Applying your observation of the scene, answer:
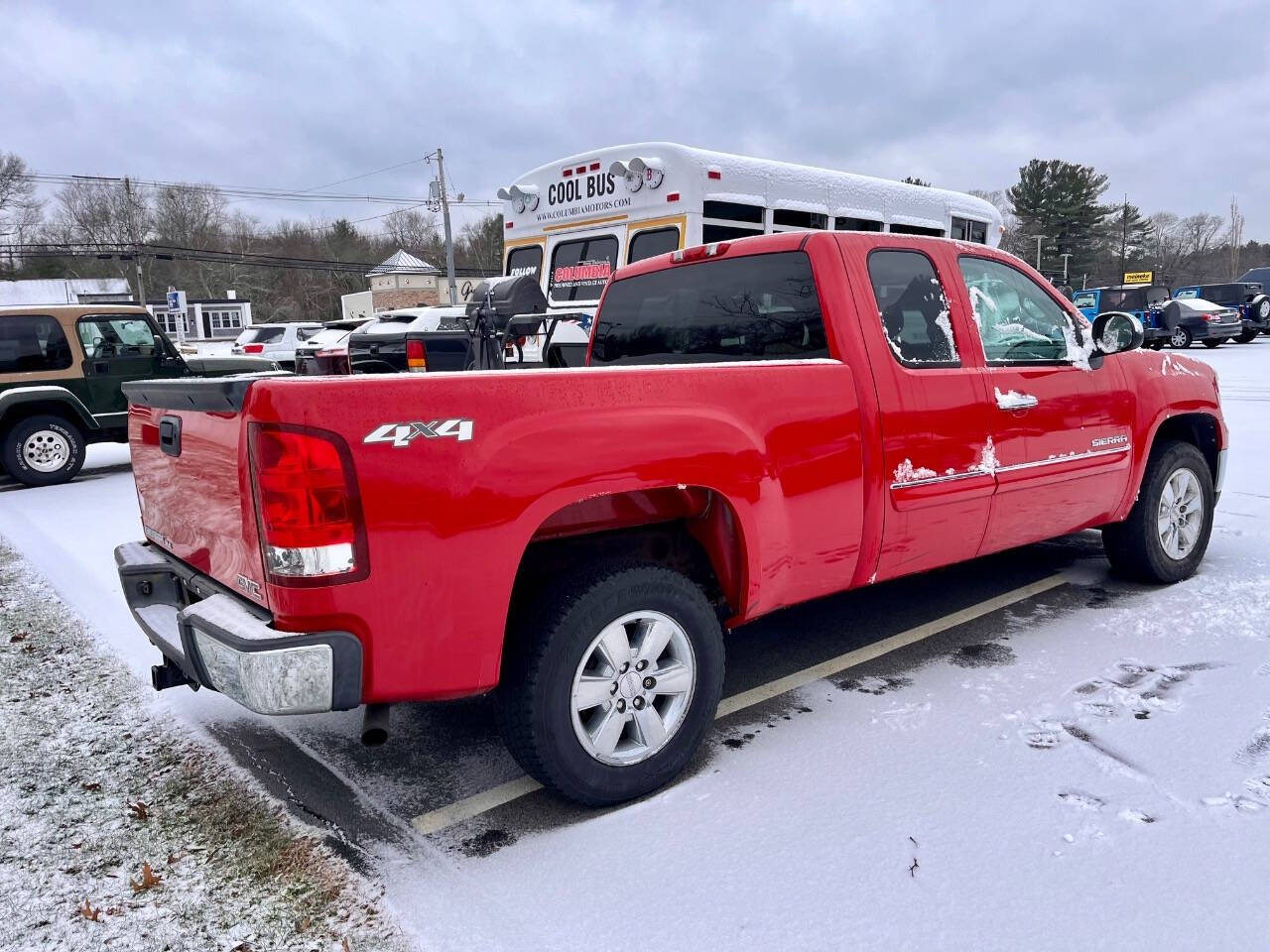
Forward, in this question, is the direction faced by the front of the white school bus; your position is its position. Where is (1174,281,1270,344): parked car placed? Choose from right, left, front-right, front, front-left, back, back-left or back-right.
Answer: front

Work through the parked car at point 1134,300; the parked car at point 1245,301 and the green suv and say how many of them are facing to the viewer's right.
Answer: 1

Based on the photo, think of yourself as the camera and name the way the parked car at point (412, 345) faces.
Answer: facing away from the viewer and to the right of the viewer

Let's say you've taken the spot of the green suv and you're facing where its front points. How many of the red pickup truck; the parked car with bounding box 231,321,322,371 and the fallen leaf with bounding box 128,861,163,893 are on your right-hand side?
2

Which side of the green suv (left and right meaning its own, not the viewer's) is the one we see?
right

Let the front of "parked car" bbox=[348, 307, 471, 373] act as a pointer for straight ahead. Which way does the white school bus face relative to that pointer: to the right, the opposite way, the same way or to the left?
the same way

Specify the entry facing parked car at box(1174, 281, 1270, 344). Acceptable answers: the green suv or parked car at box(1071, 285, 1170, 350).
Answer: the green suv

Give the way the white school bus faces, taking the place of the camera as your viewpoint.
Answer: facing away from the viewer and to the right of the viewer

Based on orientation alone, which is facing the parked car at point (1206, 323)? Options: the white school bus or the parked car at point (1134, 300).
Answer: the white school bus

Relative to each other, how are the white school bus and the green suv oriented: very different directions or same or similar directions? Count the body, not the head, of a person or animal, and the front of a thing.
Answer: same or similar directions

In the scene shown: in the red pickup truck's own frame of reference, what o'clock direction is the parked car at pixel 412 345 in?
The parked car is roughly at 10 o'clock from the red pickup truck.

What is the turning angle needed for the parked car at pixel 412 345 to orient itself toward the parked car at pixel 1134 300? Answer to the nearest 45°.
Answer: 0° — it already faces it

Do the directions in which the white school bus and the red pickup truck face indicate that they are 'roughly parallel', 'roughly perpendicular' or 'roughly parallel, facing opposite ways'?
roughly parallel

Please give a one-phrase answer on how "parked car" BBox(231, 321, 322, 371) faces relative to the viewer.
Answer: facing away from the viewer and to the right of the viewer

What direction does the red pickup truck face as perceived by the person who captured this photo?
facing away from the viewer and to the right of the viewer
